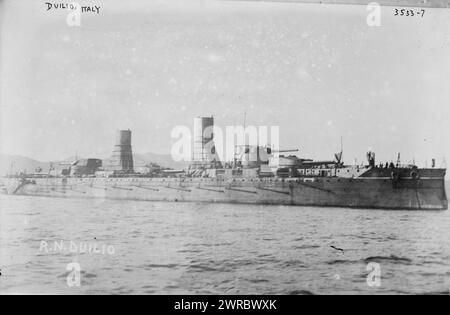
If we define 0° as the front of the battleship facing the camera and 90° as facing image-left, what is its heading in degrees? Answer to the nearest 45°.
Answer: approximately 315°
